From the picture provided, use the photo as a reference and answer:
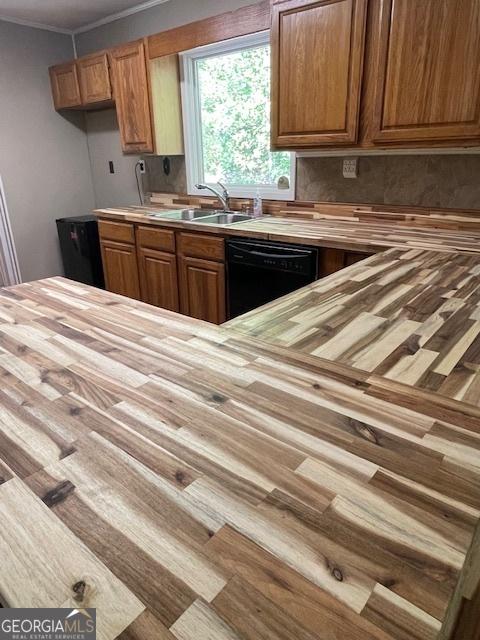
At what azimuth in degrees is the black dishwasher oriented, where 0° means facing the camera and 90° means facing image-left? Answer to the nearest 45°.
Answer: approximately 45°

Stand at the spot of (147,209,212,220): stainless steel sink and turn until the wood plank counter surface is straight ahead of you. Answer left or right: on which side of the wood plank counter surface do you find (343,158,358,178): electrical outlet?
left

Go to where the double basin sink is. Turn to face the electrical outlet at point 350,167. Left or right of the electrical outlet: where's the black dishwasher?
right

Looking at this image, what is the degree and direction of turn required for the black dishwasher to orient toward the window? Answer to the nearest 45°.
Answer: approximately 135° to its right

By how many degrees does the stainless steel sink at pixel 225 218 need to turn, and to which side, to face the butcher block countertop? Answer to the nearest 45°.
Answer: approximately 45° to its left

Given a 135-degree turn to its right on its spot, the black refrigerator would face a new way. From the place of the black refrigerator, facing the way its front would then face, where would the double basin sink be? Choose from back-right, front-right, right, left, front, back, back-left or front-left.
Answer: back-right

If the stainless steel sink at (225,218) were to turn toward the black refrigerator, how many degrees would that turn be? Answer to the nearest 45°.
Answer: approximately 90° to its right

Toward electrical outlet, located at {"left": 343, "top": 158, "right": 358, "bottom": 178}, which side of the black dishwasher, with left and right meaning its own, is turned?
back

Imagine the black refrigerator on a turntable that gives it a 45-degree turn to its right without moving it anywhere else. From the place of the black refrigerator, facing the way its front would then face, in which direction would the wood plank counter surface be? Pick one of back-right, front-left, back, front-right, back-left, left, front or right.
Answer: left

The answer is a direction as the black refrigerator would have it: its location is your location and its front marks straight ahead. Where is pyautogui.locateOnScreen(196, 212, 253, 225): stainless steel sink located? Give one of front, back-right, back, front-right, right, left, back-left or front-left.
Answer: left

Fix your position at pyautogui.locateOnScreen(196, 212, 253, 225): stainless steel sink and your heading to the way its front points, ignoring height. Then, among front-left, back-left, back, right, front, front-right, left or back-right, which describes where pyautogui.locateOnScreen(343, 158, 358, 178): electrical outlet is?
left
